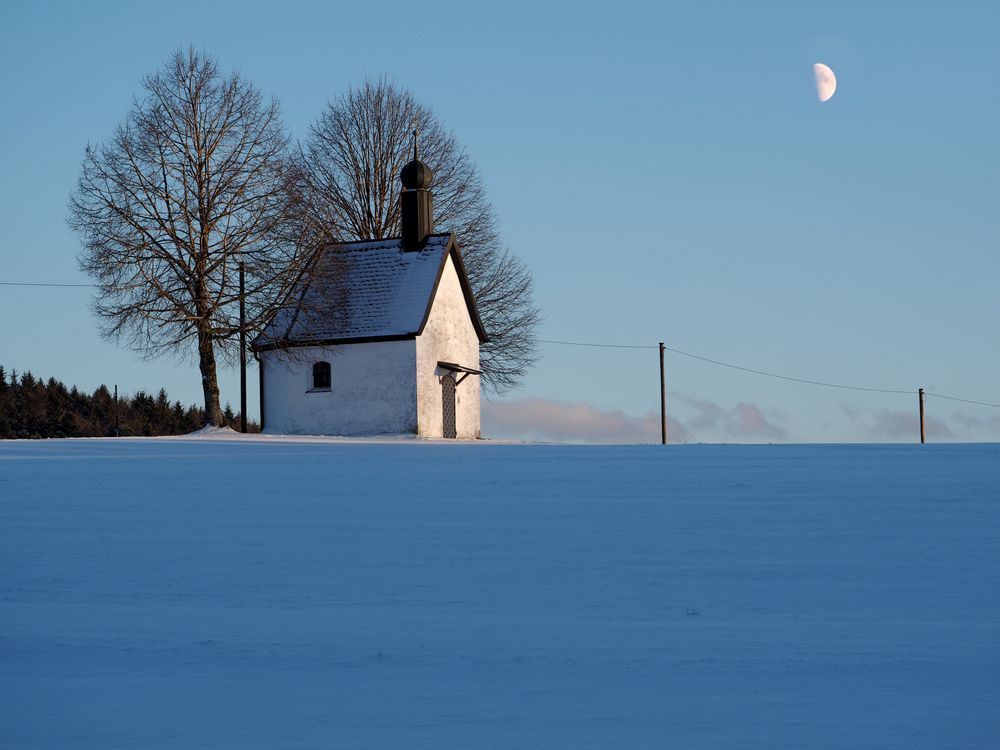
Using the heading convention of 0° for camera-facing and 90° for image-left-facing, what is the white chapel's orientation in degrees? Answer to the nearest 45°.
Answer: approximately 315°

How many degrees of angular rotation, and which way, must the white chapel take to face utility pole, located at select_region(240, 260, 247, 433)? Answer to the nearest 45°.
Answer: approximately 135° to its right
